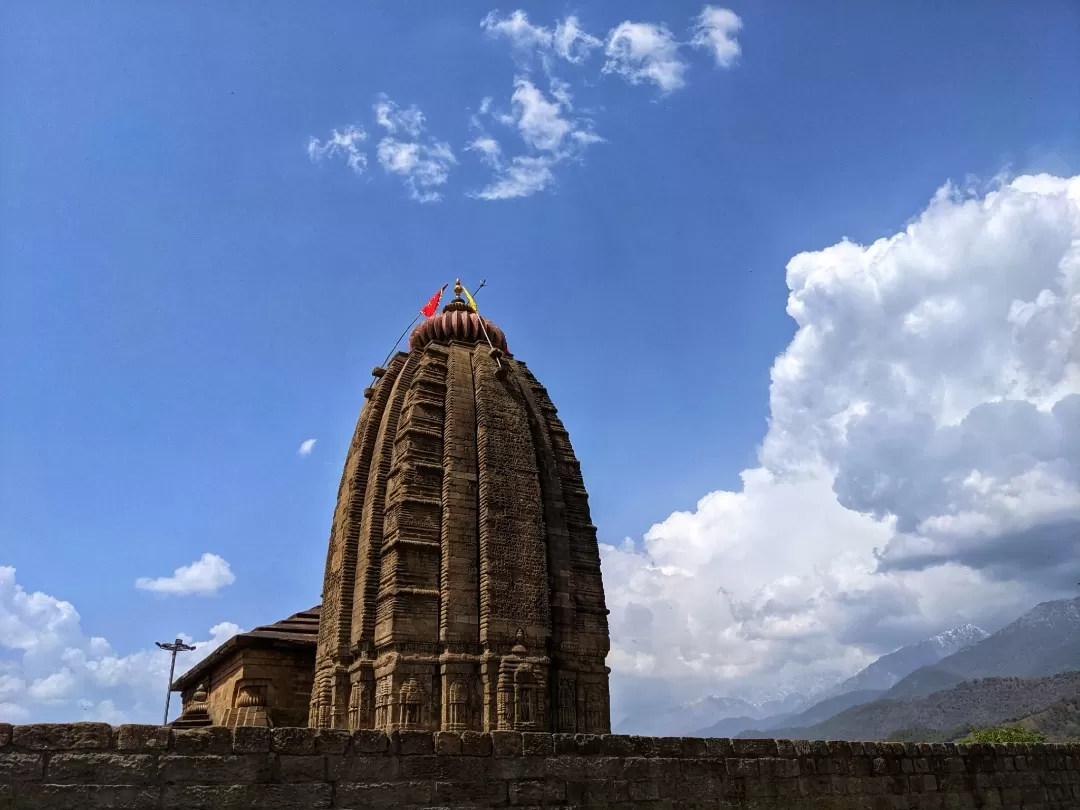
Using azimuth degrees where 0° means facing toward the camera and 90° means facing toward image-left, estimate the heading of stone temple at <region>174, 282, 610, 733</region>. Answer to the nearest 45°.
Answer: approximately 135°
